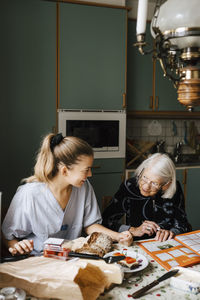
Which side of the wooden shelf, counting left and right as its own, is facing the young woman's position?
front

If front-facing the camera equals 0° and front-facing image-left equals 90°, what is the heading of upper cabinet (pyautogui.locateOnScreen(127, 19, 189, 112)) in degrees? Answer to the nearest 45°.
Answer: approximately 0°

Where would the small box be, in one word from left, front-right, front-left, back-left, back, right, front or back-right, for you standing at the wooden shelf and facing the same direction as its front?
front

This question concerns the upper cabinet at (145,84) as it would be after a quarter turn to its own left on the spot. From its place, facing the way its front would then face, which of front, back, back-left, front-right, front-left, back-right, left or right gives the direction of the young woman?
right

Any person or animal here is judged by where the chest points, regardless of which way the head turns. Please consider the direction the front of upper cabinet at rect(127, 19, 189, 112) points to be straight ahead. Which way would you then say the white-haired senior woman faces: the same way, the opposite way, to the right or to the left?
the same way

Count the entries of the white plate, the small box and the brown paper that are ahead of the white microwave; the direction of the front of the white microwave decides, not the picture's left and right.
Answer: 3

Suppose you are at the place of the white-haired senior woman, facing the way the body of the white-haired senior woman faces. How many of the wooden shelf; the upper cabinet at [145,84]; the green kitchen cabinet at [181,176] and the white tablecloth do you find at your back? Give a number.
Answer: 3

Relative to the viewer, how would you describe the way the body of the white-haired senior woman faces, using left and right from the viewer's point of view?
facing the viewer

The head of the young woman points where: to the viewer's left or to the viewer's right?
to the viewer's right

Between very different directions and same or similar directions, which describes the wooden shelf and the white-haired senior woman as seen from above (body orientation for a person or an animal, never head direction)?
same or similar directions

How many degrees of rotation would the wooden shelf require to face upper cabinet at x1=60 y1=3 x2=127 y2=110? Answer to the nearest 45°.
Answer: approximately 45° to its right

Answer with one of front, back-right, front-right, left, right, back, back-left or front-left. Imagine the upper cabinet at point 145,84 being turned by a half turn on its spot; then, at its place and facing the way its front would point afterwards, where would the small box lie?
back

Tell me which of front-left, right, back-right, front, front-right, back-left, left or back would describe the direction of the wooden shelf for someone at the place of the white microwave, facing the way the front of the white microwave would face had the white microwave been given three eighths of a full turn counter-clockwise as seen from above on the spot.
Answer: front

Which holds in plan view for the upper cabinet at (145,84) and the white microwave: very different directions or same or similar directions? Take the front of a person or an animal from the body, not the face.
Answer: same or similar directions

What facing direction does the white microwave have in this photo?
toward the camera

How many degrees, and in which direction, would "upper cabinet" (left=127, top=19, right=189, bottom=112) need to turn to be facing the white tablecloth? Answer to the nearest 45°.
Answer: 0° — it already faces it

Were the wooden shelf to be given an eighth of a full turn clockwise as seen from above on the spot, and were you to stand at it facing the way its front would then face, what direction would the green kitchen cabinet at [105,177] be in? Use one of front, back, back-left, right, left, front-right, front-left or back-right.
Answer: front
